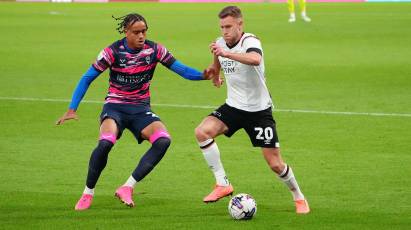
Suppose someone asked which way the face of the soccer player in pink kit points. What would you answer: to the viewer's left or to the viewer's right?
to the viewer's right

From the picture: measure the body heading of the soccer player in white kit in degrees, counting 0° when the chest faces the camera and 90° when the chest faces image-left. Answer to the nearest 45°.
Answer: approximately 45°

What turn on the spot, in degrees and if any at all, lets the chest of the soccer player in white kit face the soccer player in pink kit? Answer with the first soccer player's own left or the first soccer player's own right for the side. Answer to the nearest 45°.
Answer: approximately 45° to the first soccer player's own right
